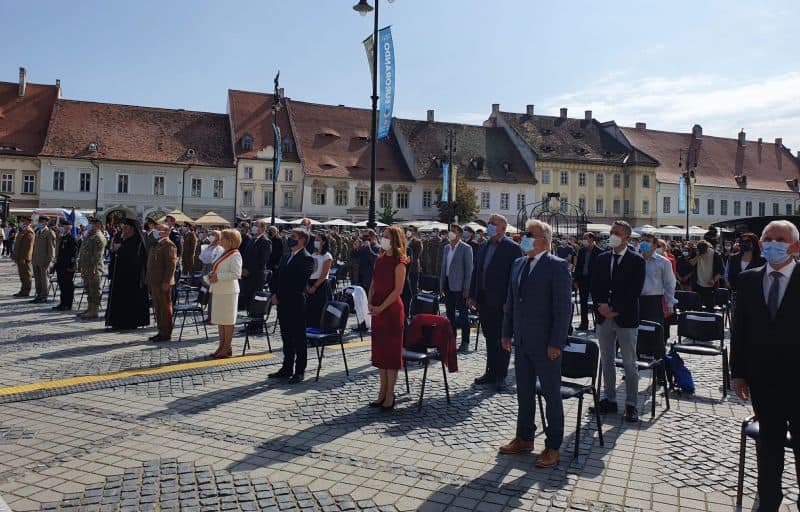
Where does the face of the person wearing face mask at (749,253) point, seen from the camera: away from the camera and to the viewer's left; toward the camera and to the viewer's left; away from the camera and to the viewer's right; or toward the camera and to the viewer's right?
toward the camera and to the viewer's left

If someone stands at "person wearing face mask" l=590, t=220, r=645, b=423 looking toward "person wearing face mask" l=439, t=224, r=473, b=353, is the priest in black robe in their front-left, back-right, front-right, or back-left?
front-left

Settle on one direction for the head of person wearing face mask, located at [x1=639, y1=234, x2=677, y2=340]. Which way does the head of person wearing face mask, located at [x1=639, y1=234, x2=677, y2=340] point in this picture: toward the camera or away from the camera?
toward the camera

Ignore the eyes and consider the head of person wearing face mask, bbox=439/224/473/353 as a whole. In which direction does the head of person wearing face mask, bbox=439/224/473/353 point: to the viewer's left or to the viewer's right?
to the viewer's left

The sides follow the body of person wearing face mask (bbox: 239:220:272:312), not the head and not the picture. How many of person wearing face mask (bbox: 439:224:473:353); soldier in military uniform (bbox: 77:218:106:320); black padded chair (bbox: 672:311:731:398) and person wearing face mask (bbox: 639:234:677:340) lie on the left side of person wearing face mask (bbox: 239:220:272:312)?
3

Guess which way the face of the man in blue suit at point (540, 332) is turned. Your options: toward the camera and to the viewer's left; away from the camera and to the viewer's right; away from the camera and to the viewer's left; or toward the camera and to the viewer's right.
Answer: toward the camera and to the viewer's left

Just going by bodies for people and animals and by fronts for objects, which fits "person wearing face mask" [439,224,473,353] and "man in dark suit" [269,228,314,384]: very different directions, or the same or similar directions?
same or similar directions

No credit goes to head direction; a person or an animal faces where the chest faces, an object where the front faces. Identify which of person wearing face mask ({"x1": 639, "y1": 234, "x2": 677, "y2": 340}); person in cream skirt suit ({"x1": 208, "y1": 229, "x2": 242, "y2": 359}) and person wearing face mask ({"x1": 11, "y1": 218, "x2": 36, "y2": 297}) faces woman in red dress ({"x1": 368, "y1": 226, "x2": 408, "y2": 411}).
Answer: person wearing face mask ({"x1": 639, "y1": 234, "x2": 677, "y2": 340})

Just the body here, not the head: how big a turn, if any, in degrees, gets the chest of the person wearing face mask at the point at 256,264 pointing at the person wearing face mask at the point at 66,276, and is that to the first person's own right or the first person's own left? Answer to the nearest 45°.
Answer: approximately 90° to the first person's own right

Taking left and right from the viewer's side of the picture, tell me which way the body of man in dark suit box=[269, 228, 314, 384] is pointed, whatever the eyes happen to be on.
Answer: facing the viewer and to the left of the viewer

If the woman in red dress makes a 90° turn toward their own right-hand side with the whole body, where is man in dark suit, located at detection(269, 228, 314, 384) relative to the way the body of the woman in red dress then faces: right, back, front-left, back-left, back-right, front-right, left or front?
front

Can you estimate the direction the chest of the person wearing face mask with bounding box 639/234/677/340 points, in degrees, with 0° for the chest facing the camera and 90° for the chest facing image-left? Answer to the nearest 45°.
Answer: approximately 45°

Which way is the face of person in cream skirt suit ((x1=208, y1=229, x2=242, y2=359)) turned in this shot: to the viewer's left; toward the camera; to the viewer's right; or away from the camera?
to the viewer's left

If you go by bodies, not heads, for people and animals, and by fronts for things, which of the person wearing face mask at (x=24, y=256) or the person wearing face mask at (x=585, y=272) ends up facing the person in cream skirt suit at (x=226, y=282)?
the person wearing face mask at (x=585, y=272)

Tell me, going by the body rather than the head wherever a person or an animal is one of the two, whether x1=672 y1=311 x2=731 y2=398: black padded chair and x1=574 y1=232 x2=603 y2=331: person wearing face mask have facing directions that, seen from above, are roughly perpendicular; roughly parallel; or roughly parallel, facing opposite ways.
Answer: roughly parallel
